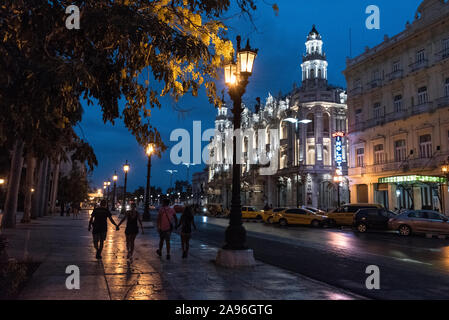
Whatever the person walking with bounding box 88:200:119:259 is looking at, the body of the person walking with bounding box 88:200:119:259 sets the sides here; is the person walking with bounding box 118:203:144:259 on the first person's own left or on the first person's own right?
on the first person's own right

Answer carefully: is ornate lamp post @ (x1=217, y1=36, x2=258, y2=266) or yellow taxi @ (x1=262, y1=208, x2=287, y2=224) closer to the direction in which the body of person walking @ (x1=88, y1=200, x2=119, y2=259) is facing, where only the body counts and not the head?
the yellow taxi

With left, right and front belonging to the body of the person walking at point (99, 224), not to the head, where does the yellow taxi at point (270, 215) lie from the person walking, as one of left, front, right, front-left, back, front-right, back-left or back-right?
front-right

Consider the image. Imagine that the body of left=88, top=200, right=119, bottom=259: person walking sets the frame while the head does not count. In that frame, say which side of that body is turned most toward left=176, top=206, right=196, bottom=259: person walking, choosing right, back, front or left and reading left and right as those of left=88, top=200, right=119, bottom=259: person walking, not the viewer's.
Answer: right

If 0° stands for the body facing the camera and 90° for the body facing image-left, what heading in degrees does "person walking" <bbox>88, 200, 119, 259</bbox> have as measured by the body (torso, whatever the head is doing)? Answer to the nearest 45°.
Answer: approximately 180°

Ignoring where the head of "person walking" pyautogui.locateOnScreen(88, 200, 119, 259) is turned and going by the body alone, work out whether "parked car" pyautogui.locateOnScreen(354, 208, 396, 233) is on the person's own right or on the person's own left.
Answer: on the person's own right

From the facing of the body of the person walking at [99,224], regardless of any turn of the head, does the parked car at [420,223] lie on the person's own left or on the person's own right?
on the person's own right

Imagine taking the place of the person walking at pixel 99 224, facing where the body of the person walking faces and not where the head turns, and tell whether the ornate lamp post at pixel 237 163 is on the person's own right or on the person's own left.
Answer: on the person's own right
